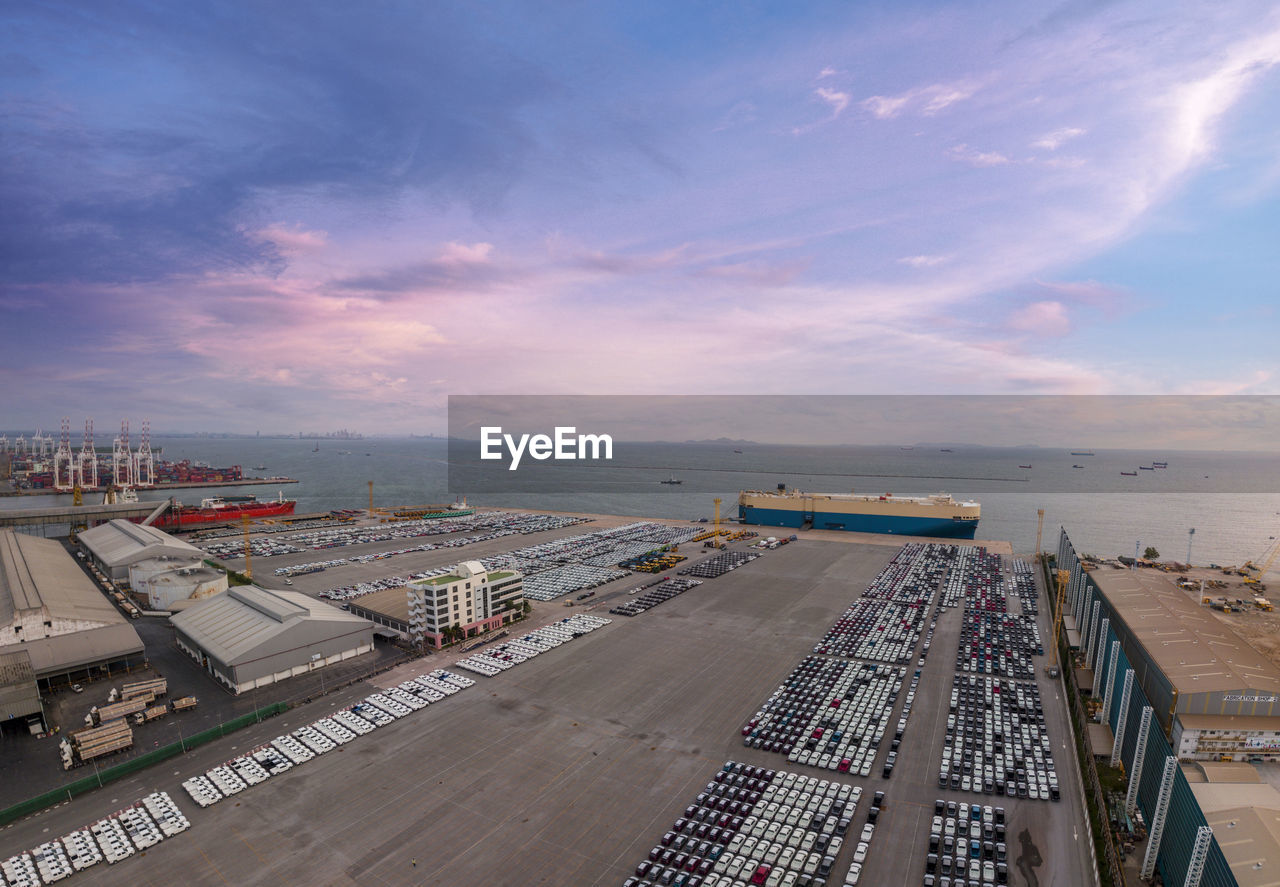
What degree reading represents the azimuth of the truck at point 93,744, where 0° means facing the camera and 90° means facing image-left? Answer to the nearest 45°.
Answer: approximately 90°

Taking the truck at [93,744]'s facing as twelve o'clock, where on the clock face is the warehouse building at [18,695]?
The warehouse building is roughly at 2 o'clock from the truck.

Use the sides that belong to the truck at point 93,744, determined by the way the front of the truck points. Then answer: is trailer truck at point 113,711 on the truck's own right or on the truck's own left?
on the truck's own right

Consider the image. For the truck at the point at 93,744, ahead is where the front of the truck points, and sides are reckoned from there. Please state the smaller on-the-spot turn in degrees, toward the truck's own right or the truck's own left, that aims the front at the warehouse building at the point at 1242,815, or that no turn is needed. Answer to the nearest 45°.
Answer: approximately 135° to the truck's own left

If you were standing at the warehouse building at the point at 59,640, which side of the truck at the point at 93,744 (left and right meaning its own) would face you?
right

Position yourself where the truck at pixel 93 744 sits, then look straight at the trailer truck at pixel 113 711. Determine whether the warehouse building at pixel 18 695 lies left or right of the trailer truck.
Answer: left

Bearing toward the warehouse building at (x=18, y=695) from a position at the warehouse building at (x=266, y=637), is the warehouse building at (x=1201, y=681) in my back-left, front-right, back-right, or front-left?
back-left
